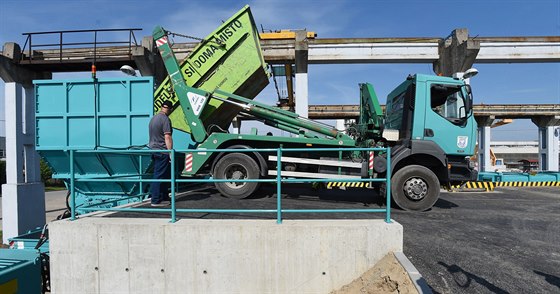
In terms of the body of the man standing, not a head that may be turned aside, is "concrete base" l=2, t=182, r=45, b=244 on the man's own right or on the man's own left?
on the man's own left

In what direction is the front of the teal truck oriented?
to the viewer's right

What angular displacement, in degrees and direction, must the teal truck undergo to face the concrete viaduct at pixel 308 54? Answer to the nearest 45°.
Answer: approximately 90° to its left

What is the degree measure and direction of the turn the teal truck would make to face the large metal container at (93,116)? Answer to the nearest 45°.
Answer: approximately 180°

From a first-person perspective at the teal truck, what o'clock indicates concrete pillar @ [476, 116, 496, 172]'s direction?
The concrete pillar is roughly at 10 o'clock from the teal truck.
